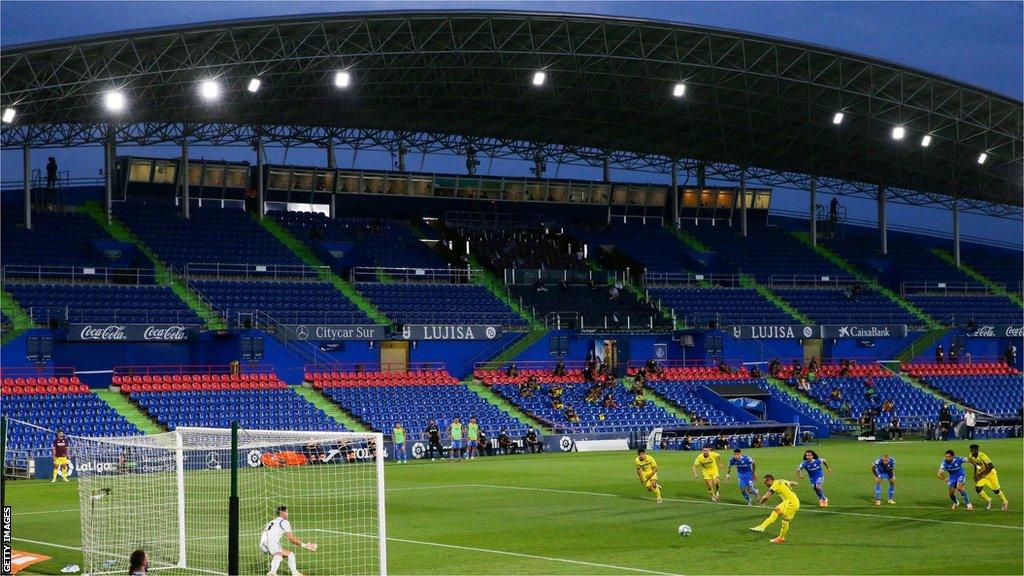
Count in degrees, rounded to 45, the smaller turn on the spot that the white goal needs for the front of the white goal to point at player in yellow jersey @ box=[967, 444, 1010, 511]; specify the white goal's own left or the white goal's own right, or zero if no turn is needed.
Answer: approximately 45° to the white goal's own right

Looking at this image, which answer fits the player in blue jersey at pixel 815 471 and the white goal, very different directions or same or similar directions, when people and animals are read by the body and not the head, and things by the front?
very different directions

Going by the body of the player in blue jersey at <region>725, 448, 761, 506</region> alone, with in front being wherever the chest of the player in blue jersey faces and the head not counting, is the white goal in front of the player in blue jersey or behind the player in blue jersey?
in front

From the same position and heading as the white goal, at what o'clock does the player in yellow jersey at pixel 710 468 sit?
The player in yellow jersey is roughly at 1 o'clock from the white goal.

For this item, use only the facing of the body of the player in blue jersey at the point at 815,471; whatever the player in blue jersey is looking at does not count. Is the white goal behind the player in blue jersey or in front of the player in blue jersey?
in front

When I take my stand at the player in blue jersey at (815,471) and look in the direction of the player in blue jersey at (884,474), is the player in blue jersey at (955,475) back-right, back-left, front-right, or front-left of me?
front-right

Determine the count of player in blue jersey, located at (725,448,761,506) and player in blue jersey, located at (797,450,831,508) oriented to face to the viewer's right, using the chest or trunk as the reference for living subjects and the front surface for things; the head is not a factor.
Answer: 0

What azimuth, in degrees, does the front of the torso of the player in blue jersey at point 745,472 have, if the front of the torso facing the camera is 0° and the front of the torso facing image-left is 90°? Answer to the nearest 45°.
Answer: approximately 45°

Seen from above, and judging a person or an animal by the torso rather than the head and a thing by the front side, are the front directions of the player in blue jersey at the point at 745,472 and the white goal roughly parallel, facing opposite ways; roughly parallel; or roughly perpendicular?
roughly parallel, facing opposite ways

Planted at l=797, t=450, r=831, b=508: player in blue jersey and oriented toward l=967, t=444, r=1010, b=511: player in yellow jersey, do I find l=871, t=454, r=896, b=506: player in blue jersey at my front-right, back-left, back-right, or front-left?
front-left

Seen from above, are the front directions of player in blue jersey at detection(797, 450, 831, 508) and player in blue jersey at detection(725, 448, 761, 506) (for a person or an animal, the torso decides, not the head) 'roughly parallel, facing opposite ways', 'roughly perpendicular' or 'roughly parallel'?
roughly parallel

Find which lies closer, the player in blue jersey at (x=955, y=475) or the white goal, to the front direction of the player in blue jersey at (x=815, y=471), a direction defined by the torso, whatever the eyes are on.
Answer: the white goal

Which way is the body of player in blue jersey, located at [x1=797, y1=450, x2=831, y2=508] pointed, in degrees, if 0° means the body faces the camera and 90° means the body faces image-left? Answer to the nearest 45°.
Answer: approximately 45°
